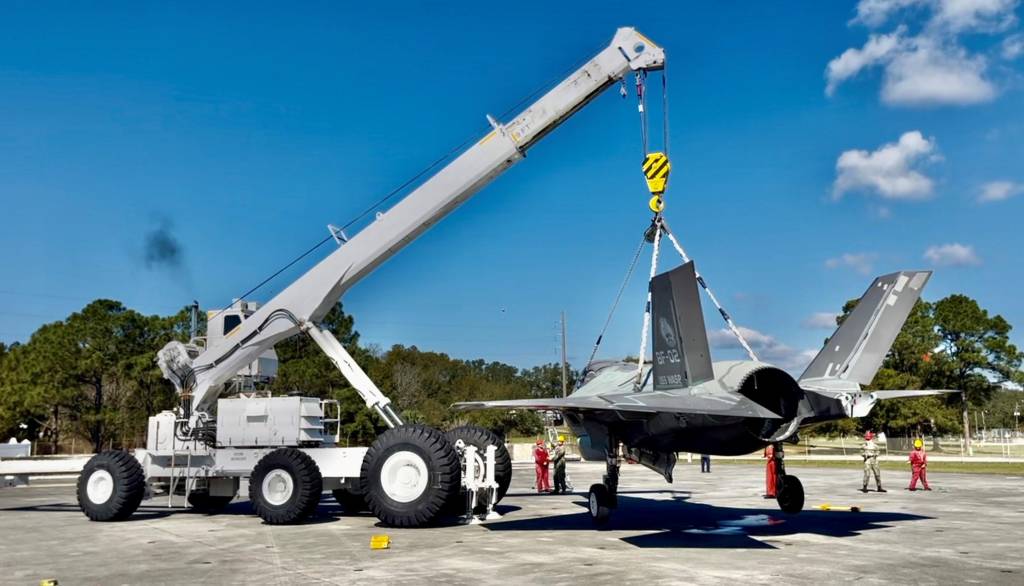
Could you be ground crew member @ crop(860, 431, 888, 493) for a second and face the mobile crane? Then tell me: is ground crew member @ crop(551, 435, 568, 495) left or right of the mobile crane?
right

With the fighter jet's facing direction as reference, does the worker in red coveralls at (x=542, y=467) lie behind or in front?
in front

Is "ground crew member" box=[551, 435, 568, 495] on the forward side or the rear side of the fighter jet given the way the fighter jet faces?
on the forward side

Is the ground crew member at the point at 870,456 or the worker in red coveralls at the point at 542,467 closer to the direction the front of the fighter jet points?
the worker in red coveralls

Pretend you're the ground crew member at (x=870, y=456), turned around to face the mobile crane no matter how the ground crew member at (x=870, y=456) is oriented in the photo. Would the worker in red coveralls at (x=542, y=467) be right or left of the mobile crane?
right

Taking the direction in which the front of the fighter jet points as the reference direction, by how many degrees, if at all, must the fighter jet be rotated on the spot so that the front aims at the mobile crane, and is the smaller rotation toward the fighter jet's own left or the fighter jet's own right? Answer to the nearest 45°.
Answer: approximately 45° to the fighter jet's own left

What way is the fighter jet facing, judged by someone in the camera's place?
facing away from the viewer and to the left of the viewer
